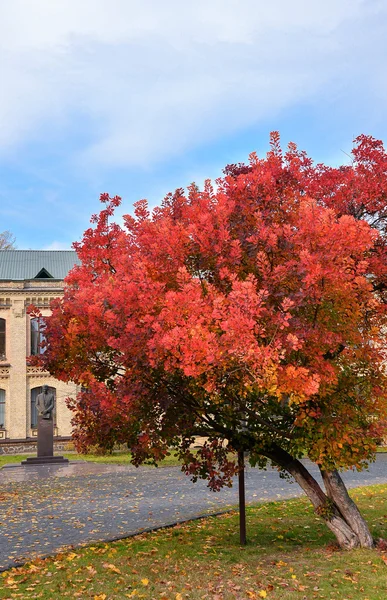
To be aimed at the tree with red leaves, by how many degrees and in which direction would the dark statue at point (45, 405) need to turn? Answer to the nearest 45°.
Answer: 0° — it already faces it

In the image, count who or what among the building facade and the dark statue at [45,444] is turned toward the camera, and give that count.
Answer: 2

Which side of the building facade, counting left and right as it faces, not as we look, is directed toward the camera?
front

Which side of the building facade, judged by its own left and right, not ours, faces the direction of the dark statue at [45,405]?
front

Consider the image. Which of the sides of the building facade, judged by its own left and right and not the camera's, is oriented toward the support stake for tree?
front

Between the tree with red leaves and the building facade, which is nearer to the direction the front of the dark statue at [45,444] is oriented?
the tree with red leaves

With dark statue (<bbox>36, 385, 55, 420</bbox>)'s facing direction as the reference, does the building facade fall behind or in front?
behind

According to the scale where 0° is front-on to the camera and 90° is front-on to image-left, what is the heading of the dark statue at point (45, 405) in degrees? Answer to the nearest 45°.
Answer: approximately 0°

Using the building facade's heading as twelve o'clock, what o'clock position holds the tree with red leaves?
The tree with red leaves is roughly at 12 o'clock from the building facade.
